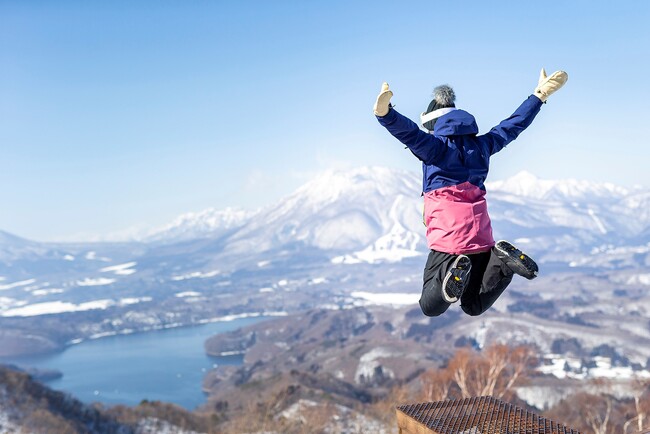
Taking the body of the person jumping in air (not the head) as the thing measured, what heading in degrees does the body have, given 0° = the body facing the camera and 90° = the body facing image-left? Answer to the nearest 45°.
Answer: approximately 135°
